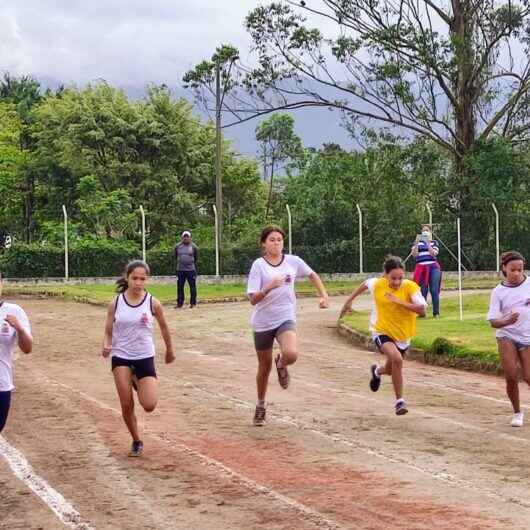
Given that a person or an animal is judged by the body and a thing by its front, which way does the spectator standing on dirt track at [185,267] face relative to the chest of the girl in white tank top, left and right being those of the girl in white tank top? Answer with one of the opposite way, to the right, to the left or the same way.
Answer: the same way

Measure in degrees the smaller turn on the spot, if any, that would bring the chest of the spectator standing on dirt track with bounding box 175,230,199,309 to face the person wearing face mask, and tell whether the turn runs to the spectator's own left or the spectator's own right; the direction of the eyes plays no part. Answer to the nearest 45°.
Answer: approximately 45° to the spectator's own left

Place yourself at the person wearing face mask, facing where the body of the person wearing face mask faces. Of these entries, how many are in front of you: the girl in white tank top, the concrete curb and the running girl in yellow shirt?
3

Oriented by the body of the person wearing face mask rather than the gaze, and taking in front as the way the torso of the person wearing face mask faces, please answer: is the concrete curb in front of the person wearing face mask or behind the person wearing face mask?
in front

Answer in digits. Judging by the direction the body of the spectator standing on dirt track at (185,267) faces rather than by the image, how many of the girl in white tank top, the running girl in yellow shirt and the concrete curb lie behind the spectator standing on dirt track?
0

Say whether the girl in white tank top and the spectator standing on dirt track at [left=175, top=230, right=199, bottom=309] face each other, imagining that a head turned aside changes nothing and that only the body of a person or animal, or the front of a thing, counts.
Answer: no

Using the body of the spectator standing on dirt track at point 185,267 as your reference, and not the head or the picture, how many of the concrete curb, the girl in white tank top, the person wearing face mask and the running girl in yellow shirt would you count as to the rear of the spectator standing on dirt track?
0

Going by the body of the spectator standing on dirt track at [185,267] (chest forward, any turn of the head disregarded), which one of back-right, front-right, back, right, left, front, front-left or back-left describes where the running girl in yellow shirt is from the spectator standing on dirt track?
front

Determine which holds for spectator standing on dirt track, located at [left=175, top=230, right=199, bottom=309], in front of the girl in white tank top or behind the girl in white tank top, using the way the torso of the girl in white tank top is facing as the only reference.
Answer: behind

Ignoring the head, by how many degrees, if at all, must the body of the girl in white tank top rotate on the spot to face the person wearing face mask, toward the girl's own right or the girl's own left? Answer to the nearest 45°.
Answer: approximately 135° to the girl's own left

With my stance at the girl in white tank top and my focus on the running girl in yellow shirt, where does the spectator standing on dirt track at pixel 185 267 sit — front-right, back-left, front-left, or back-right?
front-left

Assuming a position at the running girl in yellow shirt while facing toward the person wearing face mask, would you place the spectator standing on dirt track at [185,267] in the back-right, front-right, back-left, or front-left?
front-left

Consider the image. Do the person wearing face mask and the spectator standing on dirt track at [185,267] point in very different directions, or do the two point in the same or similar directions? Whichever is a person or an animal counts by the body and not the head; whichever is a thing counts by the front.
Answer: same or similar directions

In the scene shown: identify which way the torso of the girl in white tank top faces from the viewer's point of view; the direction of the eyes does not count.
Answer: toward the camera

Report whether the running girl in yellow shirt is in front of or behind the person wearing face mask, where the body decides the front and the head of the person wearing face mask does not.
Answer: in front

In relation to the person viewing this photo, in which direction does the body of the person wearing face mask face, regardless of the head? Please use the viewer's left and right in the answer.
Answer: facing the viewer
